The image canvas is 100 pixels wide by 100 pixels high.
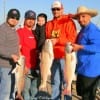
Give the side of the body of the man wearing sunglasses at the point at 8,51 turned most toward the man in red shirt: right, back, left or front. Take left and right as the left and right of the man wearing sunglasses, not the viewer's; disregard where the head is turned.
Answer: left

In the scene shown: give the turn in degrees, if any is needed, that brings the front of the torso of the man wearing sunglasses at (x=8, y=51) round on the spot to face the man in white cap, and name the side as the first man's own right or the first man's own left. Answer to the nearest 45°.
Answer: approximately 45° to the first man's own left

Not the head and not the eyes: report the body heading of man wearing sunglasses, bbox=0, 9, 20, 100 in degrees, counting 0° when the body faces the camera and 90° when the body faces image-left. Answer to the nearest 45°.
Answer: approximately 315°
